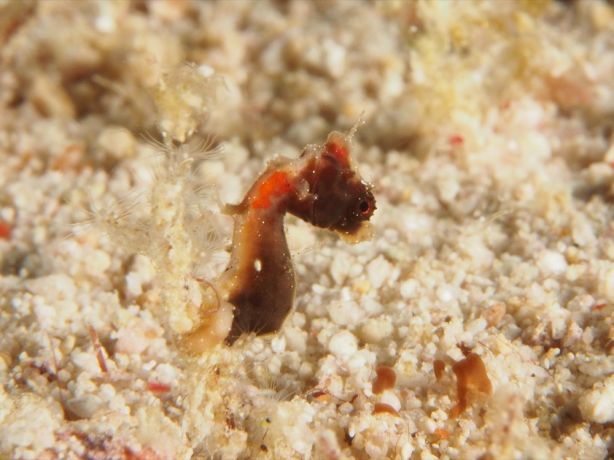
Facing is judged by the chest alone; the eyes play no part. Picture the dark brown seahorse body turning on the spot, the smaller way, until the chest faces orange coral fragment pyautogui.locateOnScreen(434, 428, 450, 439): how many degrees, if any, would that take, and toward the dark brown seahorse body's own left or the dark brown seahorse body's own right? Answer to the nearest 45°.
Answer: approximately 45° to the dark brown seahorse body's own right

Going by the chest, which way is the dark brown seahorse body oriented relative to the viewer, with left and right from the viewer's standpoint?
facing to the right of the viewer

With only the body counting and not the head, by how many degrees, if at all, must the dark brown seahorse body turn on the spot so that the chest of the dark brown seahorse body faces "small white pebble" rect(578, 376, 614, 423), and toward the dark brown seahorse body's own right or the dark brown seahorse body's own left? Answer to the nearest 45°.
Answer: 0° — it already faces it

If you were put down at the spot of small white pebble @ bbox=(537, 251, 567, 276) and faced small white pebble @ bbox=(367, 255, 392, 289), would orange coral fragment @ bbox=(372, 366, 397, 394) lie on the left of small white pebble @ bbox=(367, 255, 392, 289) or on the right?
left

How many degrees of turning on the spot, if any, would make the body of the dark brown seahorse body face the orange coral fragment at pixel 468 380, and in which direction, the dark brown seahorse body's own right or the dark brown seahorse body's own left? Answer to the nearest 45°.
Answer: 0° — it already faces it

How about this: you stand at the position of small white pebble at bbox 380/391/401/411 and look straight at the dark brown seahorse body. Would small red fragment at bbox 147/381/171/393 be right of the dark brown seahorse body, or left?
left
